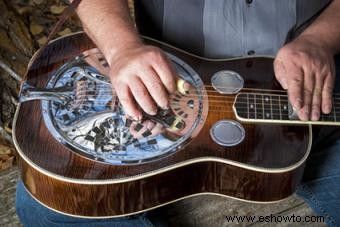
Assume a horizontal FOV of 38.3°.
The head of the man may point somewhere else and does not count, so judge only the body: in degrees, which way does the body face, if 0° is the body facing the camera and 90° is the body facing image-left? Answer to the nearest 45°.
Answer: approximately 0°
